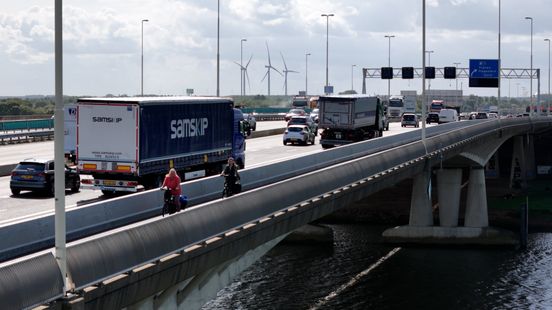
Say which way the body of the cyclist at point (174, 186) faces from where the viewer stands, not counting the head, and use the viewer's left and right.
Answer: facing the viewer and to the left of the viewer

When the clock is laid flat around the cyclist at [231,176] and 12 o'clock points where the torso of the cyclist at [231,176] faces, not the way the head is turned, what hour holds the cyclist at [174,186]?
the cyclist at [174,186] is roughly at 11 o'clock from the cyclist at [231,176].

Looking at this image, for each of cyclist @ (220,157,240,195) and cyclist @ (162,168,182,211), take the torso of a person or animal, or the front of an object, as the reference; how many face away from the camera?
0

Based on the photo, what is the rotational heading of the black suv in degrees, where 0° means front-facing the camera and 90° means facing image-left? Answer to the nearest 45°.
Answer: approximately 225°

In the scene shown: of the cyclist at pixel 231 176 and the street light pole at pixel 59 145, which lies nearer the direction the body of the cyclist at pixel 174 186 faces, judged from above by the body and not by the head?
the street light pole

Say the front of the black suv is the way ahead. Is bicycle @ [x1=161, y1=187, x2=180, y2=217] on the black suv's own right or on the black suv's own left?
on the black suv's own right

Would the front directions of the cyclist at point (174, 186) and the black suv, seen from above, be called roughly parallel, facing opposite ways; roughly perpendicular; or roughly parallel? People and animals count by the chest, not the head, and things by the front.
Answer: roughly parallel, facing opposite ways

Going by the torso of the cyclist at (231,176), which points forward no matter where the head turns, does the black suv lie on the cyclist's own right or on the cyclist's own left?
on the cyclist's own right

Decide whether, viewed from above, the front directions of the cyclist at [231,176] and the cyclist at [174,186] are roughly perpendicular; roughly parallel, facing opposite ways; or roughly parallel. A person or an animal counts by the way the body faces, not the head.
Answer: roughly parallel

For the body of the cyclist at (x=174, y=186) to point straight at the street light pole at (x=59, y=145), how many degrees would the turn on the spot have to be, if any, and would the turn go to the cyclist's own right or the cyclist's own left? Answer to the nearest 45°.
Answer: approximately 45° to the cyclist's own left
